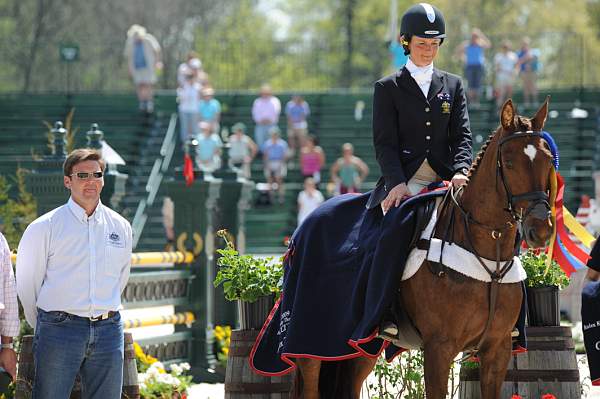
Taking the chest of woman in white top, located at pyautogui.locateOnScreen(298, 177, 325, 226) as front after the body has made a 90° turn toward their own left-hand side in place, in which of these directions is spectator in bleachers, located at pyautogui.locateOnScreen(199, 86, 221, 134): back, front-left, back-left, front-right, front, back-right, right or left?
back-left

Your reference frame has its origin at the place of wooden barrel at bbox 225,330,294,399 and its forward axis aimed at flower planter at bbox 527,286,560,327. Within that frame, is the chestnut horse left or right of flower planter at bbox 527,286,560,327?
right

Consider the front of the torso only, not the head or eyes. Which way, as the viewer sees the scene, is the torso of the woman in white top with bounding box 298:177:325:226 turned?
toward the camera

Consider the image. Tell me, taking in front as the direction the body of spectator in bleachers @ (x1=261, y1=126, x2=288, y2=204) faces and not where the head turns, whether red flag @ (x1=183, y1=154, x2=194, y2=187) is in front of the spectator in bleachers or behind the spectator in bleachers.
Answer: in front

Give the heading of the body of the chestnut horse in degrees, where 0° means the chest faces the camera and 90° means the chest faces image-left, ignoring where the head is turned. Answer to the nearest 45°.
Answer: approximately 315°

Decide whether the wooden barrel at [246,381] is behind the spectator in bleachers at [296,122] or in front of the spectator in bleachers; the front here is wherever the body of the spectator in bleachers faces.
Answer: in front

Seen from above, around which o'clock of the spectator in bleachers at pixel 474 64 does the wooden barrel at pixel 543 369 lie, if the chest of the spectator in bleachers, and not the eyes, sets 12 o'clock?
The wooden barrel is roughly at 12 o'clock from the spectator in bleachers.

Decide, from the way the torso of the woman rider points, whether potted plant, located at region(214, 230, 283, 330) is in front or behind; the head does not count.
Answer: behind

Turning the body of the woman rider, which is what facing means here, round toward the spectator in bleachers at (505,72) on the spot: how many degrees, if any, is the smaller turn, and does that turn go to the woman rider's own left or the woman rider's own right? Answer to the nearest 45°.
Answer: approximately 135° to the woman rider's own left

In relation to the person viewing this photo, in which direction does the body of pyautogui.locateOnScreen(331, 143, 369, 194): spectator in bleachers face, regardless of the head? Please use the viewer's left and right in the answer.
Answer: facing the viewer

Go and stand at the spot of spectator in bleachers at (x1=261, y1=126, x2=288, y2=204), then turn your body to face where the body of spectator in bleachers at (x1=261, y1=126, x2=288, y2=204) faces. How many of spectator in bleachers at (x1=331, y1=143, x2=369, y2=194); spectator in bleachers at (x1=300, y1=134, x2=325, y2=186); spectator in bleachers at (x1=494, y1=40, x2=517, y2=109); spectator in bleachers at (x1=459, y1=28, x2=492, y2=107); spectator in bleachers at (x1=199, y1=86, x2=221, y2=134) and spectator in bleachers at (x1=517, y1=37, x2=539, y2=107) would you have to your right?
1

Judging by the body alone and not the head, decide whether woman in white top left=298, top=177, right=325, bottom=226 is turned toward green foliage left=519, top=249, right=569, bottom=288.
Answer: yes

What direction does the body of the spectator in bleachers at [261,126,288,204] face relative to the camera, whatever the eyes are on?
toward the camera

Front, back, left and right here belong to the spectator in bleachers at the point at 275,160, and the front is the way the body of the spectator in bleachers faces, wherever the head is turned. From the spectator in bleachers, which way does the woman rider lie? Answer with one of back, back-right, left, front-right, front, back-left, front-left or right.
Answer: front
